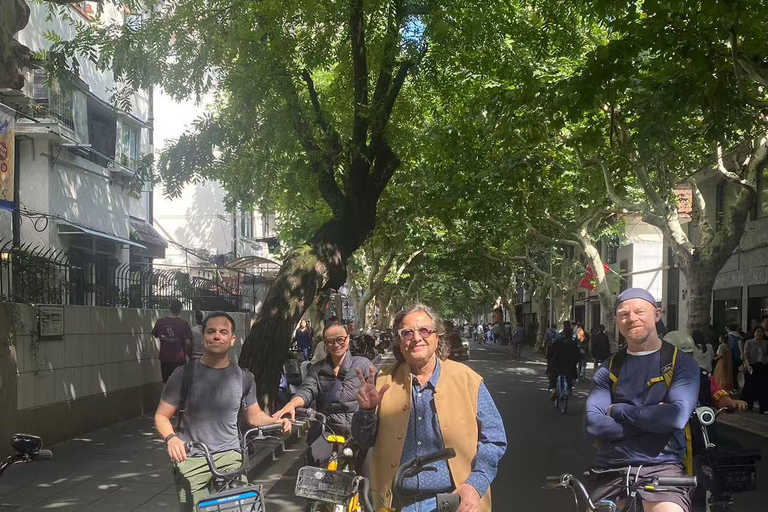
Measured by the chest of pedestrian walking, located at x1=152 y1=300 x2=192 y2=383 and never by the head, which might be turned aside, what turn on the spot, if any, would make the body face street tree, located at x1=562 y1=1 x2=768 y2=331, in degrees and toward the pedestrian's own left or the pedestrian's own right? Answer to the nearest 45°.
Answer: approximately 135° to the pedestrian's own right

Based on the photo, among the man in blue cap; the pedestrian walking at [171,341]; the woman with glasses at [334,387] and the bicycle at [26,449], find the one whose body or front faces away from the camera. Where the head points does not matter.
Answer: the pedestrian walking

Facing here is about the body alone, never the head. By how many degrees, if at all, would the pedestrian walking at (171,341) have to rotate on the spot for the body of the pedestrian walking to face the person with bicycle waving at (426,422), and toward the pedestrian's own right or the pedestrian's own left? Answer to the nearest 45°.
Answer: approximately 180°

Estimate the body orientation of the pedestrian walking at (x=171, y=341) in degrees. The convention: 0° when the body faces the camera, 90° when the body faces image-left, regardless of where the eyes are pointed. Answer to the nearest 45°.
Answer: approximately 180°

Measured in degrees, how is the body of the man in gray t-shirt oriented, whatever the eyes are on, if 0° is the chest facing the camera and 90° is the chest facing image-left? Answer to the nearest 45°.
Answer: approximately 0°

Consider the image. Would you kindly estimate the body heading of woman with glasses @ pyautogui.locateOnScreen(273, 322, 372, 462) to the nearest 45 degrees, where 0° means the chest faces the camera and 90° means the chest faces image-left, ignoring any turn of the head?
approximately 0°
